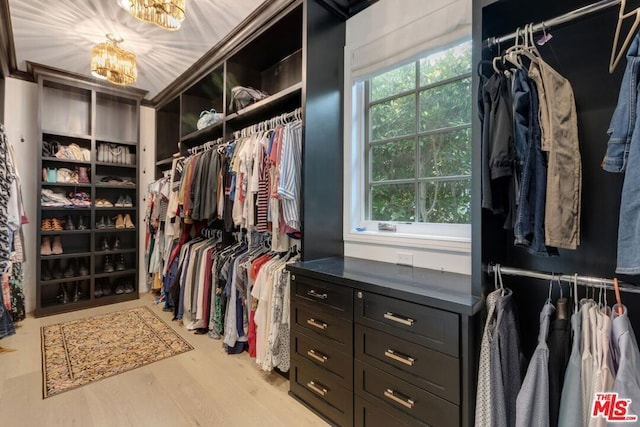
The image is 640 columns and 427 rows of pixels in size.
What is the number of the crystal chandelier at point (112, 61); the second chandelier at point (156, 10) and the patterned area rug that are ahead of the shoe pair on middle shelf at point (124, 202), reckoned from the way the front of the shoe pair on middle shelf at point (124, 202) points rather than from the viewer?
3

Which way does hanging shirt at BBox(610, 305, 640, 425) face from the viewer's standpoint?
to the viewer's left

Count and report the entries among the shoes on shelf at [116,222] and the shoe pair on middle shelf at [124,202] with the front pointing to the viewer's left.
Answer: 0

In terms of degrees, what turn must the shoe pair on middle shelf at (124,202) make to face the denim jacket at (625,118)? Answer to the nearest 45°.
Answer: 0° — it already faces it

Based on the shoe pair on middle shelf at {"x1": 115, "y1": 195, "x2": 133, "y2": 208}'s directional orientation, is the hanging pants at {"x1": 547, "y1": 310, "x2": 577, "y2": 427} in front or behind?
in front

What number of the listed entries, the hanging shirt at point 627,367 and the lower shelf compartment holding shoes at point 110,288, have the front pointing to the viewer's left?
1

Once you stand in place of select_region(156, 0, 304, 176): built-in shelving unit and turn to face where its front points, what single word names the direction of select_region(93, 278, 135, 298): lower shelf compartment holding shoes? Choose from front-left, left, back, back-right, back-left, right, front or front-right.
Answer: right

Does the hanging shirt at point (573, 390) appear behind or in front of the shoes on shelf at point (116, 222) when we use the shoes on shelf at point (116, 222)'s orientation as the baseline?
in front

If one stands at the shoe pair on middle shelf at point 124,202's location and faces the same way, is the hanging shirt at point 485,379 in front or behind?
in front

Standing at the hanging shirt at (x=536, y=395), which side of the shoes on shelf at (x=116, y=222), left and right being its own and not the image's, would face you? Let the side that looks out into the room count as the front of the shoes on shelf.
front

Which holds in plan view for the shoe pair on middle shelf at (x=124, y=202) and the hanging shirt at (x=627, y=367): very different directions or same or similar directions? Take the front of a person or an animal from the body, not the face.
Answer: very different directions
